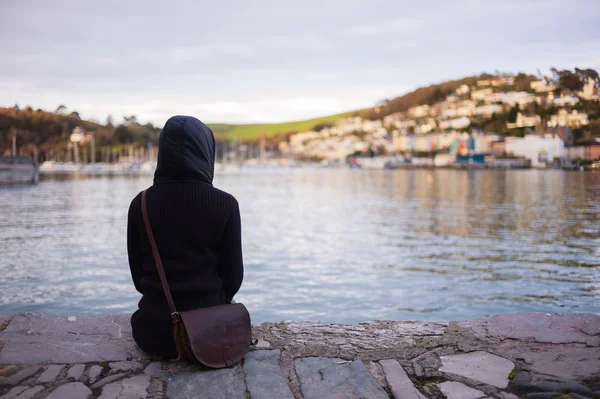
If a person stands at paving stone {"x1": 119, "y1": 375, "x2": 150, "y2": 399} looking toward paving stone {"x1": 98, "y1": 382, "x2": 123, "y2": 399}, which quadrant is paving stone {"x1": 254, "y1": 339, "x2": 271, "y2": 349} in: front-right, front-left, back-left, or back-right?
back-right

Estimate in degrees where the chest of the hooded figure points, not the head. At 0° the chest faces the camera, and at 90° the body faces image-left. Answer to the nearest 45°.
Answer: approximately 180°

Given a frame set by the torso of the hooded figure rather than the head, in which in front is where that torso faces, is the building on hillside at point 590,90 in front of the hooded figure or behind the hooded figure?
in front
